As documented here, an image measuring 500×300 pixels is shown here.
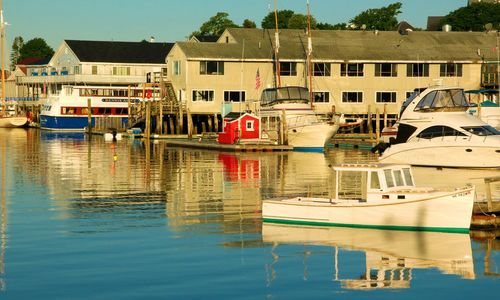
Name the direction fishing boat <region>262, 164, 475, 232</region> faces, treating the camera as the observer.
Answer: facing the viewer and to the right of the viewer
